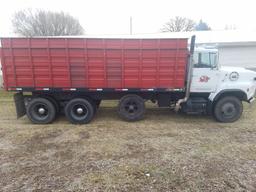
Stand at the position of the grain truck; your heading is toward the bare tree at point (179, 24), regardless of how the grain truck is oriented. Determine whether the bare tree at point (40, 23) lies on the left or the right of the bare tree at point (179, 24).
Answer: left

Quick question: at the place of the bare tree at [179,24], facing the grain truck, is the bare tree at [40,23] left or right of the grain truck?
right

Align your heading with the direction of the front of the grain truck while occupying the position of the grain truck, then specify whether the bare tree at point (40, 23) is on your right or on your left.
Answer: on your left

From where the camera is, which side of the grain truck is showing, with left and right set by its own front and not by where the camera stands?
right

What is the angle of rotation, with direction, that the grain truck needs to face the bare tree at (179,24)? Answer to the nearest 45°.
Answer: approximately 90° to its left
